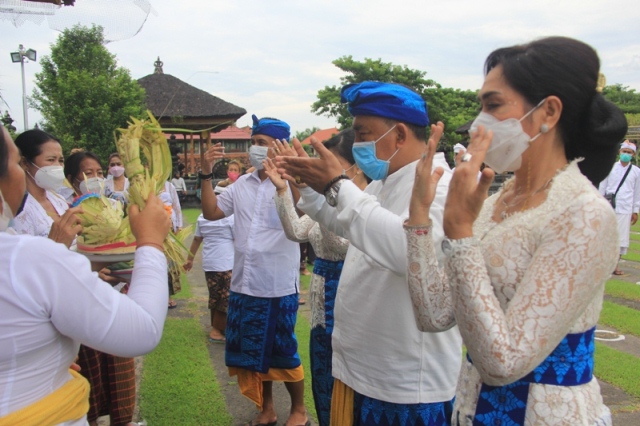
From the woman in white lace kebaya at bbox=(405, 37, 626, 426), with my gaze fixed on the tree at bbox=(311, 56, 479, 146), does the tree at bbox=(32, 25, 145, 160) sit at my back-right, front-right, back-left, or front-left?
front-left

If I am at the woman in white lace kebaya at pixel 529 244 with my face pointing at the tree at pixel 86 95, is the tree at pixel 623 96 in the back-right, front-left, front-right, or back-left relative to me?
front-right

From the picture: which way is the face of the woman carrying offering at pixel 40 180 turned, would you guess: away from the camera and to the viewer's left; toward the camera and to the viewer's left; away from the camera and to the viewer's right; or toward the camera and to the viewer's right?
toward the camera and to the viewer's right

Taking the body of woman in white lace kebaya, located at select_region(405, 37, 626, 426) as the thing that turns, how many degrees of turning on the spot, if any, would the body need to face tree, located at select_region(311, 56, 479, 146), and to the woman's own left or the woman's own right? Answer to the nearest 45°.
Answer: approximately 135° to the woman's own right

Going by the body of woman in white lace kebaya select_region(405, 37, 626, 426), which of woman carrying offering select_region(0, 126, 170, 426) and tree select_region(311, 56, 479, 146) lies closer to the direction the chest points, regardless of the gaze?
the woman carrying offering

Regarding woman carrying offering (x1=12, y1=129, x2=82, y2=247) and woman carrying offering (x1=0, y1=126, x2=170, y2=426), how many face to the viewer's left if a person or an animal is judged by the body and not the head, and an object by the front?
0

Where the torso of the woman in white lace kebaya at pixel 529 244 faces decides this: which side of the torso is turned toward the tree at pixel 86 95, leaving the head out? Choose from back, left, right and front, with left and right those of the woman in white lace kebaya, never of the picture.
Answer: right

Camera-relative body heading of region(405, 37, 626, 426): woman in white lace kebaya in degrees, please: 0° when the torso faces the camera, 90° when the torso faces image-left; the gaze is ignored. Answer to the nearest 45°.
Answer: approximately 45°

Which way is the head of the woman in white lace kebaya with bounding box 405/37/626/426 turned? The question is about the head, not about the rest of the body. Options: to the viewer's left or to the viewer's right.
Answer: to the viewer's left

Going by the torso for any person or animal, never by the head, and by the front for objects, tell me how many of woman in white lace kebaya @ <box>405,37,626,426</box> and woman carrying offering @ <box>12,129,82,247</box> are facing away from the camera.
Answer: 0

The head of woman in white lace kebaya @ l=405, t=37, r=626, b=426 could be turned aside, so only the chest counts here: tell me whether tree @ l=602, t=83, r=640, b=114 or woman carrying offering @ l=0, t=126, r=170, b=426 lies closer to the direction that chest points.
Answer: the woman carrying offering

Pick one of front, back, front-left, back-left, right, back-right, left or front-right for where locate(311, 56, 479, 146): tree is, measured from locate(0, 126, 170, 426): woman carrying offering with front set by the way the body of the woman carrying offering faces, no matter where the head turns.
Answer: front

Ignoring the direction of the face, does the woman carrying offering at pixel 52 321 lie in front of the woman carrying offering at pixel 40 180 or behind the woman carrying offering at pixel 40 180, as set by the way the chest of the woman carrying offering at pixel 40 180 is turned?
in front

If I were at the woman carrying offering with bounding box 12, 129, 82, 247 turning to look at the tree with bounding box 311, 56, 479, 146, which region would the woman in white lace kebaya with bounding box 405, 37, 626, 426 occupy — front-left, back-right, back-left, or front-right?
back-right

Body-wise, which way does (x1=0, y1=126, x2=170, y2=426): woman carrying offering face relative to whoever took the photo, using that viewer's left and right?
facing away from the viewer and to the right of the viewer
